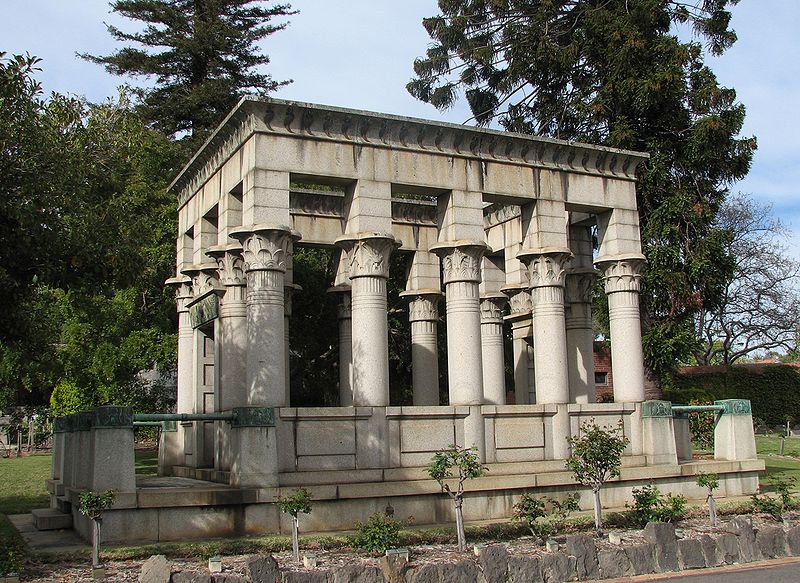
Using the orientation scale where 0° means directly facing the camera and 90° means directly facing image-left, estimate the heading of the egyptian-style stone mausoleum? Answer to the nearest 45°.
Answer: approximately 45°

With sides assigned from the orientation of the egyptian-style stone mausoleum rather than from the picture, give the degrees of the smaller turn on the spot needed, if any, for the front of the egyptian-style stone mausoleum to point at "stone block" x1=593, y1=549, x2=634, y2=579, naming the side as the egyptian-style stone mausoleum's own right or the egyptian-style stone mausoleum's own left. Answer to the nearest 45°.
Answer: approximately 90° to the egyptian-style stone mausoleum's own left

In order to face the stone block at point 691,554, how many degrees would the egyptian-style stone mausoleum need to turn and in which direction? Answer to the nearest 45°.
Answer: approximately 90° to its left

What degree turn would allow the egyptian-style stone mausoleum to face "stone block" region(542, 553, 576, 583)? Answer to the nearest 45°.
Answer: approximately 90° to its left

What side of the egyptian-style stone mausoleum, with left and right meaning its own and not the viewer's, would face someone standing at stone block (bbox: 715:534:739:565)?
left

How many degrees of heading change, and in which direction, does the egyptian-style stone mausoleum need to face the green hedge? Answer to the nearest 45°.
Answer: approximately 180°

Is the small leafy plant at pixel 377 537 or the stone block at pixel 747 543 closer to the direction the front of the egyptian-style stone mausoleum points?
the small leafy plant

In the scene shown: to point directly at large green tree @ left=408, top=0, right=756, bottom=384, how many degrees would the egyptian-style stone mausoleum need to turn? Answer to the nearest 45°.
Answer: approximately 180°

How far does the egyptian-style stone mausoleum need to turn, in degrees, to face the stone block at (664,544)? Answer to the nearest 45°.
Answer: approximately 90° to its left

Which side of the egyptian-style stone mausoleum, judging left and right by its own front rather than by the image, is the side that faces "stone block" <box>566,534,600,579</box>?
left

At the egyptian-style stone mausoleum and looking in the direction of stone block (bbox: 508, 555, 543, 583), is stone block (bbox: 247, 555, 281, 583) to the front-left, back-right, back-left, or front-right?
front-right

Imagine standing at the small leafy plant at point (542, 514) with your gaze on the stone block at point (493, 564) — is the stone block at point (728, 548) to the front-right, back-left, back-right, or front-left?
front-left

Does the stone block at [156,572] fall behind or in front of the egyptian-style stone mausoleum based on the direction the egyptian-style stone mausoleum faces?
in front

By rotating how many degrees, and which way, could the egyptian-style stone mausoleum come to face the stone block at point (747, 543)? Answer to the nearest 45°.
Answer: approximately 90° to its left

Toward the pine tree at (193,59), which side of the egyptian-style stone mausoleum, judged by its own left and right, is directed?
right
